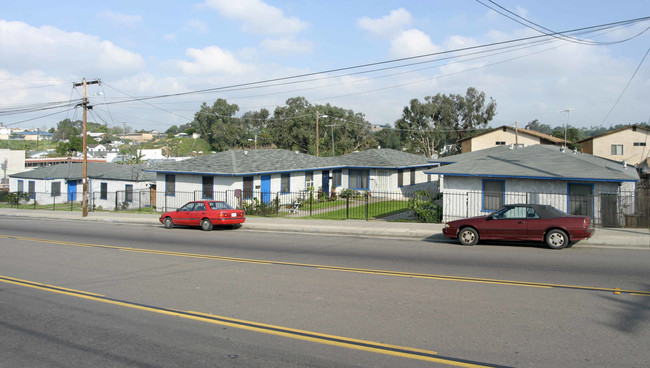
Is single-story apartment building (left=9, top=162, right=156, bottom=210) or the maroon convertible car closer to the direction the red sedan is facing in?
the single-story apartment building

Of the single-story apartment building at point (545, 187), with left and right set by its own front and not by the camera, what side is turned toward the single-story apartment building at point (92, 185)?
right

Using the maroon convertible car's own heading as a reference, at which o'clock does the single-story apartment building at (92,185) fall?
The single-story apartment building is roughly at 1 o'clock from the maroon convertible car.

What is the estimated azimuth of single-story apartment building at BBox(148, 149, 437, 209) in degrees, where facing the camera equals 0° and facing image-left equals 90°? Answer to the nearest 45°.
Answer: approximately 315°

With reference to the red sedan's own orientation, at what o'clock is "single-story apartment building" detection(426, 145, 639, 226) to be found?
The single-story apartment building is roughly at 5 o'clock from the red sedan.

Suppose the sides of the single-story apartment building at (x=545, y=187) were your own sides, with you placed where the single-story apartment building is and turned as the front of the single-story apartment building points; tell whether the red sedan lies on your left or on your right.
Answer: on your right

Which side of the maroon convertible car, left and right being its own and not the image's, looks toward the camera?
left
